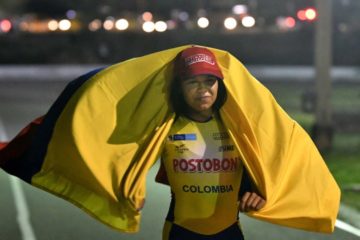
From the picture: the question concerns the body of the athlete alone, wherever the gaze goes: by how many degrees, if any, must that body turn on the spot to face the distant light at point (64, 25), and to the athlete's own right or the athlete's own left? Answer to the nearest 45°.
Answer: approximately 180°

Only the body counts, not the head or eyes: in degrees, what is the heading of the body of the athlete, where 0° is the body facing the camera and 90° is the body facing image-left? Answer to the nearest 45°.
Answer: approximately 0°

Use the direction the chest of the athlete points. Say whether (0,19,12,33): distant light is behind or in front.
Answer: behind

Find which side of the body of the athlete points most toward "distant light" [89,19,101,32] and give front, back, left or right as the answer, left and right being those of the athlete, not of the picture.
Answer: back

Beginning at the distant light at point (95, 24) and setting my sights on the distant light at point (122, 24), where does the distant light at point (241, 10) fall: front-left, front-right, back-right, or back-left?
front-left

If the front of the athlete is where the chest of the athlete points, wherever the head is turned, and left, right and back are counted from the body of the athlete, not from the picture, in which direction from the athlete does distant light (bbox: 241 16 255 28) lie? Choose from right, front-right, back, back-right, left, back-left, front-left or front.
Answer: back

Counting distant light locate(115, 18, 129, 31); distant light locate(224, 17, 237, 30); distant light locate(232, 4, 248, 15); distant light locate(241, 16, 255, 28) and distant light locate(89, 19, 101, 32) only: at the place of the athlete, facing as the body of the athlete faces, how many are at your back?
5

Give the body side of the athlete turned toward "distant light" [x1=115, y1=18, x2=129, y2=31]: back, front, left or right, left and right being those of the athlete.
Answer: back

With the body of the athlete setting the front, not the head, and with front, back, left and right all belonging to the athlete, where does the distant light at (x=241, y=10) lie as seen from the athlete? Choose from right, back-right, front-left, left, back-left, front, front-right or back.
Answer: back

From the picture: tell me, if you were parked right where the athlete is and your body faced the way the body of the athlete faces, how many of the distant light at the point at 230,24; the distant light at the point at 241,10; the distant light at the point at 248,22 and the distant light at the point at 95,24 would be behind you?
4

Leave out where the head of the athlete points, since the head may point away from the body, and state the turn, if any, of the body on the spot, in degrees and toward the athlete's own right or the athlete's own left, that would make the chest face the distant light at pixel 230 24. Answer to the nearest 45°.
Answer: approximately 180°
